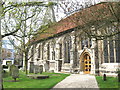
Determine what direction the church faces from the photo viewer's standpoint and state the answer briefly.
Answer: facing the viewer and to the left of the viewer

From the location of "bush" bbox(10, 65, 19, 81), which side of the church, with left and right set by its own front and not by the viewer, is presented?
front
